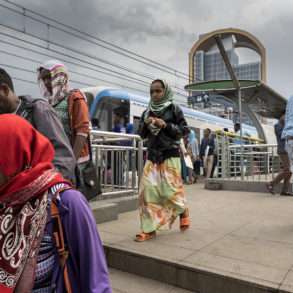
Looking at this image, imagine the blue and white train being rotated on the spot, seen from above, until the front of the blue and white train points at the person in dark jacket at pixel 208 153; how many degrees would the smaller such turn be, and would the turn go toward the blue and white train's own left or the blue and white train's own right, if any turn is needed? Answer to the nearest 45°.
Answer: approximately 135° to the blue and white train's own left

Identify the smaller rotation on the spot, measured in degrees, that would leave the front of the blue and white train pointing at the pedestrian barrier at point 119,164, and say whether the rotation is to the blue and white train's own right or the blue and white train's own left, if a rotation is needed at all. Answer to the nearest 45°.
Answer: approximately 45° to the blue and white train's own left

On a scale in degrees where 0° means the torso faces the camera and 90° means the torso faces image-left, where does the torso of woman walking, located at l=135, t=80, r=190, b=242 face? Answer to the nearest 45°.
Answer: approximately 45°

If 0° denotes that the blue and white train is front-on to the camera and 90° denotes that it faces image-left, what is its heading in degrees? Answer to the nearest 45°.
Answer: approximately 45°
